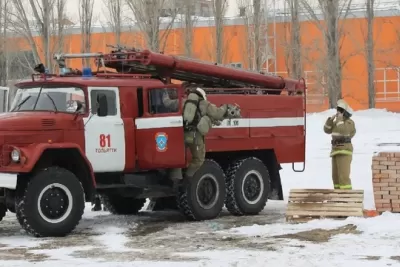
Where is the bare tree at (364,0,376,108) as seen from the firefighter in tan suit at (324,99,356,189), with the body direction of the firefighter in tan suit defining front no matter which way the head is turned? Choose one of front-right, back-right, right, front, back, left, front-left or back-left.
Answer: back-right

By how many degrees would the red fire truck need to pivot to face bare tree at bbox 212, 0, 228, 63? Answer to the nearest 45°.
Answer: approximately 135° to its right

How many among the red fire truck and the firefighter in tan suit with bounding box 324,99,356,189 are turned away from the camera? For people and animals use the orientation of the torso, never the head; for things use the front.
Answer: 0

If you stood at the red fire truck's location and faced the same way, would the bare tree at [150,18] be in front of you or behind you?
behind

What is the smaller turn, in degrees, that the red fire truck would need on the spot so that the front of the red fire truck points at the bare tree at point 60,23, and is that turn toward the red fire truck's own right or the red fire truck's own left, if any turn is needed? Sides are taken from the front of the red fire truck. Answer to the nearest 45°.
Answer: approximately 135° to the red fire truck's own right

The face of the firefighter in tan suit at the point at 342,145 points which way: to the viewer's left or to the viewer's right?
to the viewer's left

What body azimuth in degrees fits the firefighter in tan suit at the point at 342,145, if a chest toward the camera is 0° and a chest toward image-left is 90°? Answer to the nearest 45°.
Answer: approximately 45°

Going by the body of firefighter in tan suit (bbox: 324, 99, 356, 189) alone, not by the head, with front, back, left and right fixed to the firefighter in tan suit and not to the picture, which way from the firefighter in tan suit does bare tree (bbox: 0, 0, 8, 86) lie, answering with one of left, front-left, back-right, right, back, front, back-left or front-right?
right

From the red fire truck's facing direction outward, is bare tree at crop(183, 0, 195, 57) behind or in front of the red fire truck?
behind

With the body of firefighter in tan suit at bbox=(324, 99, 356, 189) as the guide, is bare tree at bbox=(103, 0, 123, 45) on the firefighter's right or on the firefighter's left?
on the firefighter's right

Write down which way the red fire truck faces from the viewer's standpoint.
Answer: facing the viewer and to the left of the viewer
